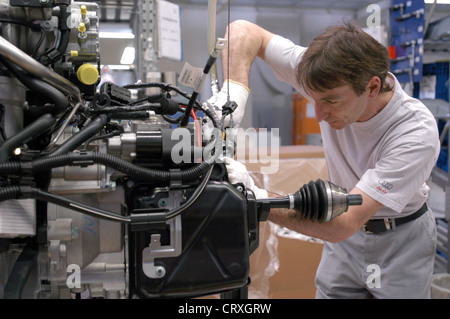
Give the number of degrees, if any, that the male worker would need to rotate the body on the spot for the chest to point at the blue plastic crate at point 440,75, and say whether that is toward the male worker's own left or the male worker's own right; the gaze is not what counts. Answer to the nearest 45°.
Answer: approximately 135° to the male worker's own right

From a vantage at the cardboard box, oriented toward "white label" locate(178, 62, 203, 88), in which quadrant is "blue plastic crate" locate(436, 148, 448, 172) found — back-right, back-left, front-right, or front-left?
back-left

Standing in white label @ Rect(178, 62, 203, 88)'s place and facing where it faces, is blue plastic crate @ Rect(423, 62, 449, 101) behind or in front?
behind

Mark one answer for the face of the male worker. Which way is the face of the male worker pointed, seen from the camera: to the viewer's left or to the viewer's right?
to the viewer's left

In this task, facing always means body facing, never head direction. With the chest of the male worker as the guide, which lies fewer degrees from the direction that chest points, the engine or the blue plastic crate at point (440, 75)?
the engine

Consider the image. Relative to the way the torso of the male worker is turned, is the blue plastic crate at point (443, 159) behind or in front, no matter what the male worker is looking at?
behind

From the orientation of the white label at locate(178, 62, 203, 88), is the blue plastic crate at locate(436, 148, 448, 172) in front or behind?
behind

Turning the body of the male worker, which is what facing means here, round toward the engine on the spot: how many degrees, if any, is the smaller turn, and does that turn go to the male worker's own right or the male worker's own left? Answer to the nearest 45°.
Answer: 0° — they already face it

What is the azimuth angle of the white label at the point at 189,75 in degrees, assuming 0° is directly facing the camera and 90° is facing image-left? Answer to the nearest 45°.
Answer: approximately 0°

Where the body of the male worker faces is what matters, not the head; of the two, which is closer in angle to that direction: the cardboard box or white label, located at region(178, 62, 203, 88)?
the white label
